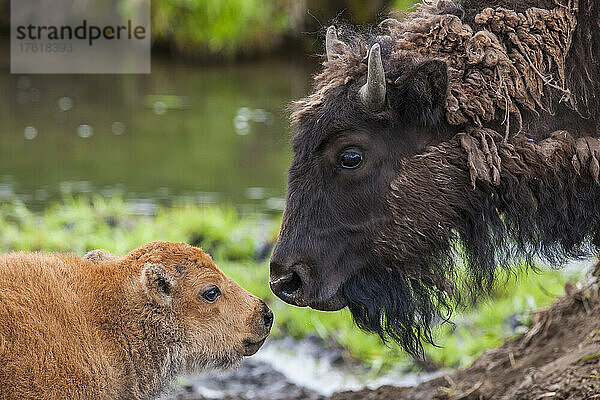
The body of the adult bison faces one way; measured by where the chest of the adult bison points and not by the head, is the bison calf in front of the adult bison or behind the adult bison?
in front

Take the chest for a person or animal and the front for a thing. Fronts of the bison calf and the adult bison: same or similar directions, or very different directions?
very different directions

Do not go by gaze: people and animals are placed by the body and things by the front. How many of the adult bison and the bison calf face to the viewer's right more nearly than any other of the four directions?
1

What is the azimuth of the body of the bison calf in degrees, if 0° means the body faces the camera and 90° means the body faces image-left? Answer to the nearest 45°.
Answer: approximately 270°

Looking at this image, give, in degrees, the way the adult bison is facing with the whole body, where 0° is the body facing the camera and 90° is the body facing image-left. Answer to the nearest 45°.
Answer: approximately 90°

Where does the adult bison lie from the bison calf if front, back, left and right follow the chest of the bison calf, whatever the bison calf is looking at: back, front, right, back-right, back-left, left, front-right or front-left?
front
